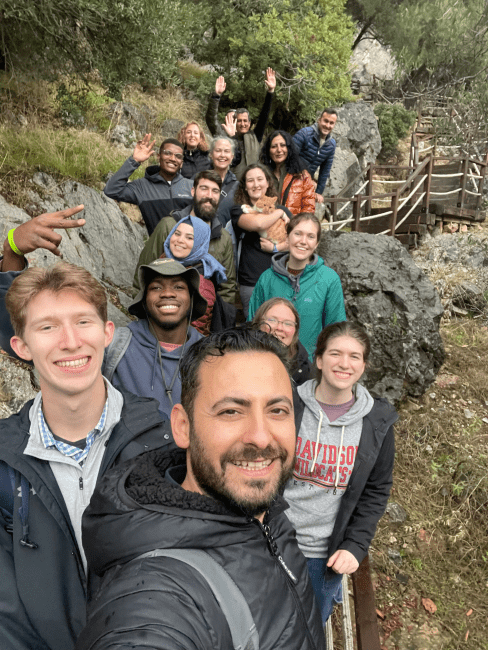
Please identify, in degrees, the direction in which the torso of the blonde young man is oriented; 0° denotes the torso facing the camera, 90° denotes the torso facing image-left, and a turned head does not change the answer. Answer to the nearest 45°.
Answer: approximately 0°

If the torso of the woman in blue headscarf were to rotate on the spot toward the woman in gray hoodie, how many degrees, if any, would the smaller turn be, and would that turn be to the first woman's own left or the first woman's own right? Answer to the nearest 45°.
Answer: approximately 90° to the first woman's own left

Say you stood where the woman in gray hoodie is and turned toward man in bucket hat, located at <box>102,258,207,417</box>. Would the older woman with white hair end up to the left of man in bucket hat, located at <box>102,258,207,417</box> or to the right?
right

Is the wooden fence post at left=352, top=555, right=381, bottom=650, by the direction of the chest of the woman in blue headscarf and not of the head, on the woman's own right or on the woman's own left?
on the woman's own left

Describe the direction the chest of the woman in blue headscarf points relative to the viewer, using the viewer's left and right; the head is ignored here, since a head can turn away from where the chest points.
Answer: facing the viewer and to the left of the viewer

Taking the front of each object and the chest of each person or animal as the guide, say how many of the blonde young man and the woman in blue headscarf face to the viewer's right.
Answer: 0
